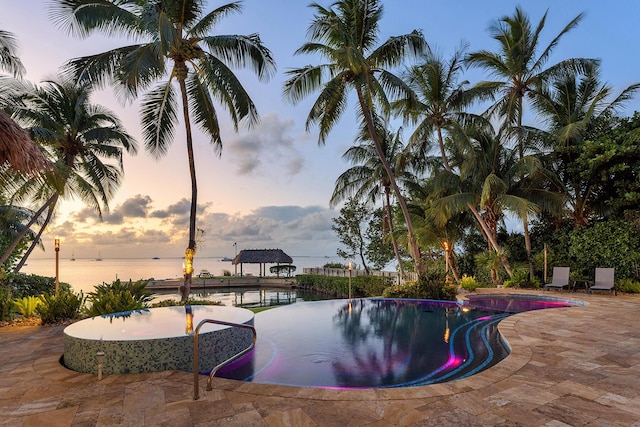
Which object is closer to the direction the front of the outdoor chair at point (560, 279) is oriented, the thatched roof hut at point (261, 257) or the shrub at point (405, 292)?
the shrub

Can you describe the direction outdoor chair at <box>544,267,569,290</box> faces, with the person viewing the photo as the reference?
facing the viewer and to the left of the viewer

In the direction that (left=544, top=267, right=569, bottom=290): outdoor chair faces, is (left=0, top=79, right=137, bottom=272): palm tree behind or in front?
in front

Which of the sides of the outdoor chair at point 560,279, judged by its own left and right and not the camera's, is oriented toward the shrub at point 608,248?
back

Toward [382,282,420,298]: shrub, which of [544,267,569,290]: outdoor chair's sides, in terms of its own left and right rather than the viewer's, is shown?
front

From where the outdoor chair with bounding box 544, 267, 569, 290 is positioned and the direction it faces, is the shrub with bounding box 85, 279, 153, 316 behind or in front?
in front

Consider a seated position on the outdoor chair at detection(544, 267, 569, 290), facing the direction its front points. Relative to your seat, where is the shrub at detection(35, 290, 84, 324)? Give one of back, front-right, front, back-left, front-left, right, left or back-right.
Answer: front

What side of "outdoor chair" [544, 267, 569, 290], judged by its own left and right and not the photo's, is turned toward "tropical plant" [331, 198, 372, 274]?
right

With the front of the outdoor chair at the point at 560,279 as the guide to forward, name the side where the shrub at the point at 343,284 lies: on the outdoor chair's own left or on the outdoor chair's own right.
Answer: on the outdoor chair's own right

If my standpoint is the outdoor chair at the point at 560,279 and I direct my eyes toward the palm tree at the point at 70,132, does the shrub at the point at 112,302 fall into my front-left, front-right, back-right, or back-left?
front-left
